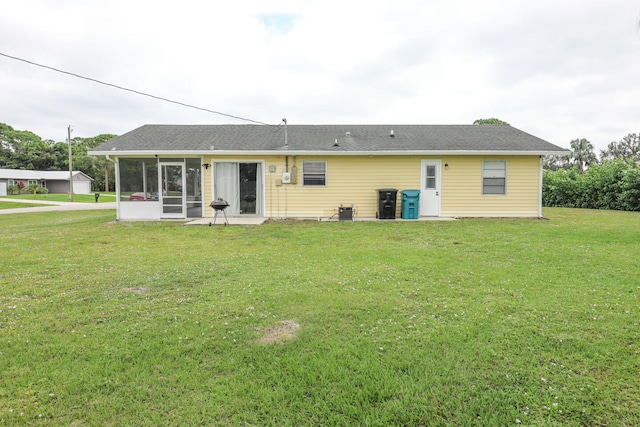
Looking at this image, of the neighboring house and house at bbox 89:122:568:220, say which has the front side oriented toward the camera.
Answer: the neighboring house

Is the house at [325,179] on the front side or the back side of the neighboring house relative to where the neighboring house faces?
on the front side

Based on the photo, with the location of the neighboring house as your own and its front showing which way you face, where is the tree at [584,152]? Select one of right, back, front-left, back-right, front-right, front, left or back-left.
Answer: front-left

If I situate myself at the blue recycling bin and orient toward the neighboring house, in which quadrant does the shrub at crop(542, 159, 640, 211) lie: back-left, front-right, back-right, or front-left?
back-right

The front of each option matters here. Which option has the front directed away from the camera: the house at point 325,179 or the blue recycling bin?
the house

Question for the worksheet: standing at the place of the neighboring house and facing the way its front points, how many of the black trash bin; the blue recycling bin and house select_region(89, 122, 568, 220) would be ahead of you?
3

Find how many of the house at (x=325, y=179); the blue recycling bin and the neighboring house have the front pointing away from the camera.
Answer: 1

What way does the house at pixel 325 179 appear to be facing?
away from the camera

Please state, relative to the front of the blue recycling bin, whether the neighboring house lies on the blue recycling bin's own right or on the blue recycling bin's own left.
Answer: on the blue recycling bin's own right

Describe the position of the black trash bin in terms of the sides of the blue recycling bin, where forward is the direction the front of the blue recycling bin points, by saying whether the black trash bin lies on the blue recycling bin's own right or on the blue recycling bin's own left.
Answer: on the blue recycling bin's own right

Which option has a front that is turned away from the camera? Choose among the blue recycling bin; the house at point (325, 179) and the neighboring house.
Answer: the house

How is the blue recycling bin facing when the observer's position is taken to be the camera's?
facing the viewer

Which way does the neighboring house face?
toward the camera

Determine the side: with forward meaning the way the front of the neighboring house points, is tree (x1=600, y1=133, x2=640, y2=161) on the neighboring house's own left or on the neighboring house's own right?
on the neighboring house's own left

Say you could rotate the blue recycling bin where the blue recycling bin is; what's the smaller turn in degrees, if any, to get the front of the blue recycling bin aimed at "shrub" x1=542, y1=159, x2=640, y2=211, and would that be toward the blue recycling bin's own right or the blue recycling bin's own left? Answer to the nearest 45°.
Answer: approximately 135° to the blue recycling bin's own left
